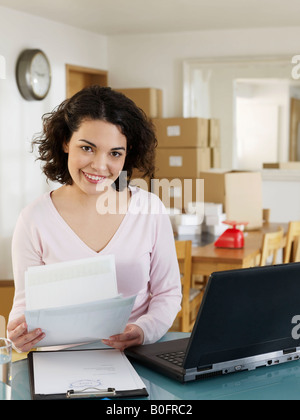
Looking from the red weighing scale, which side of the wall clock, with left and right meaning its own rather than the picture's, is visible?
front

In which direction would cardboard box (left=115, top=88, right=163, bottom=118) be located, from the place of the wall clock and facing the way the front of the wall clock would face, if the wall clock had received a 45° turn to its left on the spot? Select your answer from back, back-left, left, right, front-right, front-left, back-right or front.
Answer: front-left

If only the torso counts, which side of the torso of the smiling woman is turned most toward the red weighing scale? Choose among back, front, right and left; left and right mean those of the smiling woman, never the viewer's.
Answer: back

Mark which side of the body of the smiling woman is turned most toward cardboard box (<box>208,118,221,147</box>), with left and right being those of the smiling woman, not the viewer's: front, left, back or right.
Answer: back

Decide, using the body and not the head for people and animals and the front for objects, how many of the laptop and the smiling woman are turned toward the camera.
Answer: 1

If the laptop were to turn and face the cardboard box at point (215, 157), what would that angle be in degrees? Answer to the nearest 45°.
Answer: approximately 45° to its right

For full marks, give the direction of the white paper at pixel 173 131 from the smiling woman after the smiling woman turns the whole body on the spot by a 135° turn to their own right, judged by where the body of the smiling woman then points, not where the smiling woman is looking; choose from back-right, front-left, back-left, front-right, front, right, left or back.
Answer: front-right

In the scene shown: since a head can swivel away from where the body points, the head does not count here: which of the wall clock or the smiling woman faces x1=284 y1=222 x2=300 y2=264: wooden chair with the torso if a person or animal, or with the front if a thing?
the wall clock

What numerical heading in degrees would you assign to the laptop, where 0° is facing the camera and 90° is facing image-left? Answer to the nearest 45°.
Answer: approximately 135°

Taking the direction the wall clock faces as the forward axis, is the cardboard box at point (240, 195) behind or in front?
in front

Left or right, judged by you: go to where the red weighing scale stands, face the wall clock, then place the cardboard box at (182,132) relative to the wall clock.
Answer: right

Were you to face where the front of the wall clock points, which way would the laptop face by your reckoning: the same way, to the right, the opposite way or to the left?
the opposite way

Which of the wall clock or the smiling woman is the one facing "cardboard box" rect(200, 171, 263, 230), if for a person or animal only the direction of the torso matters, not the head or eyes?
the wall clock

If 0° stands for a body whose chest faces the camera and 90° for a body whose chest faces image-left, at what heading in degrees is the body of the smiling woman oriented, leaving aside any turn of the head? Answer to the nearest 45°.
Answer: approximately 0°

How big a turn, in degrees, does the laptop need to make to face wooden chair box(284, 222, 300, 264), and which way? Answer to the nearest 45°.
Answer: approximately 45° to its right

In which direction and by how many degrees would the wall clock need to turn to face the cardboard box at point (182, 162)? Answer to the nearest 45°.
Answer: approximately 45° to its left

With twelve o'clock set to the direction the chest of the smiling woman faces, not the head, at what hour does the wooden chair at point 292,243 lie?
The wooden chair is roughly at 7 o'clock from the smiling woman.
